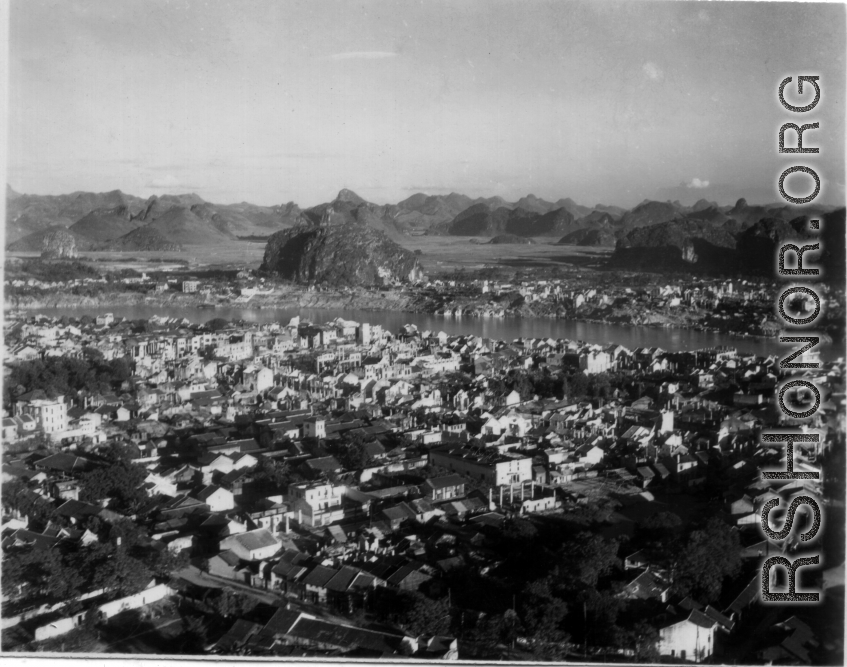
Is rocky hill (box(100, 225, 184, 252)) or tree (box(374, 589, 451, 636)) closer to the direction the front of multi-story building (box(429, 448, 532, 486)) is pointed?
the tree

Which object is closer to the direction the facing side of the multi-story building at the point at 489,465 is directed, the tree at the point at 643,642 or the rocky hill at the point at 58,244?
the tree

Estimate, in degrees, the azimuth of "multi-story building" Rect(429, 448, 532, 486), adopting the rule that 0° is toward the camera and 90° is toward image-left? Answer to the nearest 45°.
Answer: approximately 315°

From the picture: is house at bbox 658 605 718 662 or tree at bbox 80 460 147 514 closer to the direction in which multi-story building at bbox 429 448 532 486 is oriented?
the house

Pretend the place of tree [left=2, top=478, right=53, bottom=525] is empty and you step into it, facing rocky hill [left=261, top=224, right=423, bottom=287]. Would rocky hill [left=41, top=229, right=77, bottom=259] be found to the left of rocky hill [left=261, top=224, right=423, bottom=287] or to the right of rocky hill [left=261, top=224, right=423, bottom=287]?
left

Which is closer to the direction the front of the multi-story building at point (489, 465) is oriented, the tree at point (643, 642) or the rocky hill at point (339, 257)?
the tree

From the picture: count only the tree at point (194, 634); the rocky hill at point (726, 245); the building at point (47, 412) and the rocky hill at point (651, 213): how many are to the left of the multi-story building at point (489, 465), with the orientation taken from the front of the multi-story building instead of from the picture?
2

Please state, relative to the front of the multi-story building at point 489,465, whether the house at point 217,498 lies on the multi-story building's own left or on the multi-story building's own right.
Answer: on the multi-story building's own right

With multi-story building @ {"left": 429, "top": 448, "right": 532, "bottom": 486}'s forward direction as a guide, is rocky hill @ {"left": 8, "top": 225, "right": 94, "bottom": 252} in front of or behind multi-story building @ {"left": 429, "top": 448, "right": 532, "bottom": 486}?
behind

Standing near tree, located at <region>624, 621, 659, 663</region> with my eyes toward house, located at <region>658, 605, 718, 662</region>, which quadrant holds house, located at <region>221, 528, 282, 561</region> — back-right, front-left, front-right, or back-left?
back-left

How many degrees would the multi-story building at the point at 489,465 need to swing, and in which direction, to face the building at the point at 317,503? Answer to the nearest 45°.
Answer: approximately 90° to its right

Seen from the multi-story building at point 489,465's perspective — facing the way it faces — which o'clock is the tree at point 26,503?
The tree is roughly at 4 o'clock from the multi-story building.
